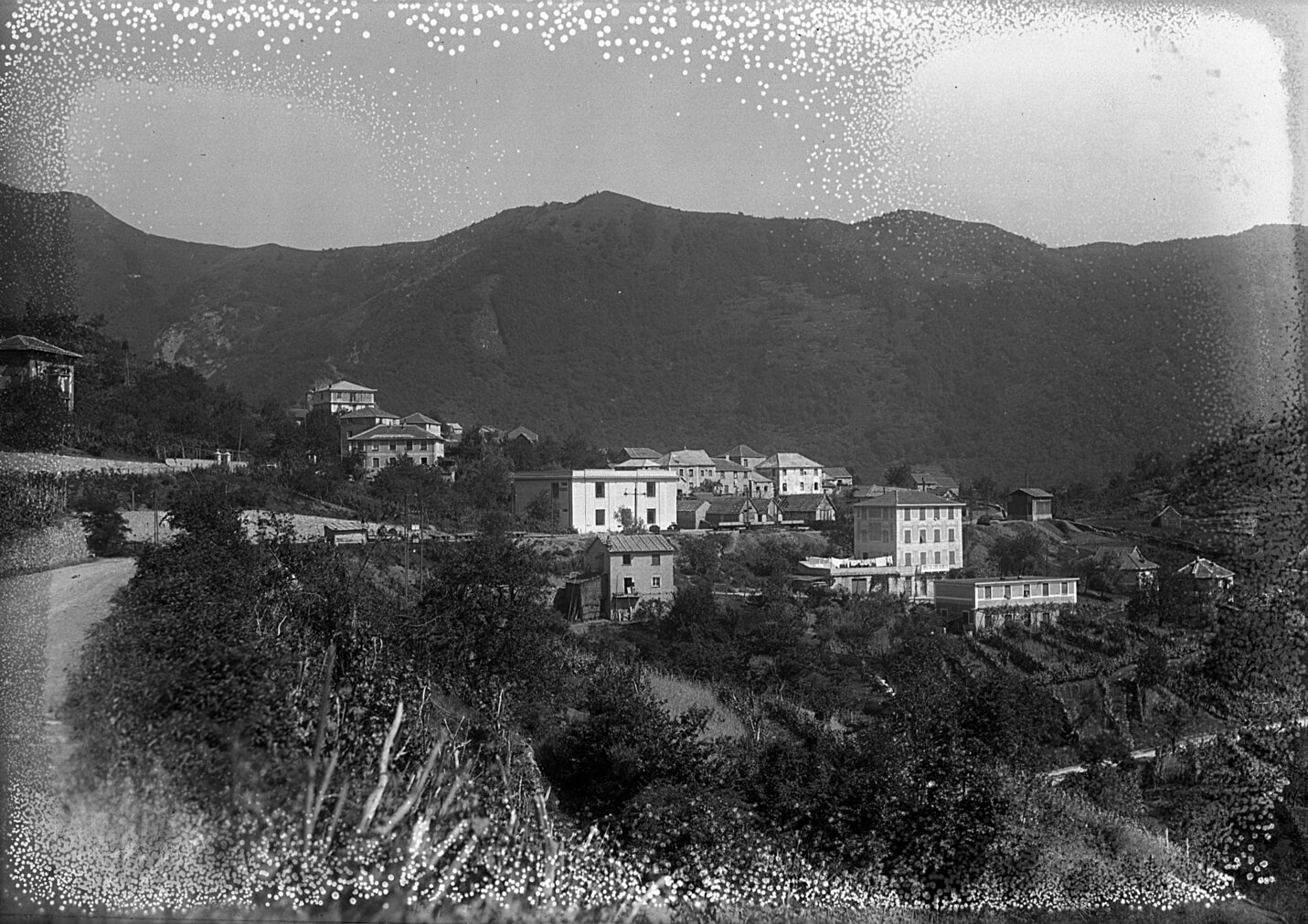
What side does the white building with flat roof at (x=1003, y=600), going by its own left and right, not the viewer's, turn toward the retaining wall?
right

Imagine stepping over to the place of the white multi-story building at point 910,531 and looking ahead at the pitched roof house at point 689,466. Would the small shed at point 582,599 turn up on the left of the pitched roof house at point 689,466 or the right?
left

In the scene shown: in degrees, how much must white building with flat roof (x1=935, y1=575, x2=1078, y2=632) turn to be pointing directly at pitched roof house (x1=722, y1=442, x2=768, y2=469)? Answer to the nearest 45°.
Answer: approximately 135° to its right

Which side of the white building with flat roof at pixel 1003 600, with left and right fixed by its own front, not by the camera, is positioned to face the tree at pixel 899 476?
back

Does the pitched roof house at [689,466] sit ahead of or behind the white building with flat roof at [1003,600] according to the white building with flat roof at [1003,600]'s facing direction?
behind

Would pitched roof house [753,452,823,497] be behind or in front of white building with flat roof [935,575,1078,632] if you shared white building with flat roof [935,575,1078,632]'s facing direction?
behind

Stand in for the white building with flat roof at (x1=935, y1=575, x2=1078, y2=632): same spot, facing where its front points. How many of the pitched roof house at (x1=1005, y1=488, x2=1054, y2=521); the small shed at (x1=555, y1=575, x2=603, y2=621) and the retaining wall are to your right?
2

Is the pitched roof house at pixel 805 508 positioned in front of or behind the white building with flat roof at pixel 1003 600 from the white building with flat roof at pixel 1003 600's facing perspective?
behind

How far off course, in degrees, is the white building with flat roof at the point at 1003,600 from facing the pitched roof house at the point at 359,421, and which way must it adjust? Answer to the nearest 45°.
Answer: approximately 135° to its right

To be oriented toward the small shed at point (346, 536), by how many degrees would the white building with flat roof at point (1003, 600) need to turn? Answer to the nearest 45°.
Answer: approximately 90° to its right

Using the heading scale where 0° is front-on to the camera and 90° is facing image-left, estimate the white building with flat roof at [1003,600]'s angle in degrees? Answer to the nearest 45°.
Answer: approximately 315°

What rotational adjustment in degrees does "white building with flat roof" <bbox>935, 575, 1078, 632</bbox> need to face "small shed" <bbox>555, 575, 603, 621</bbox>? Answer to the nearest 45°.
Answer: approximately 90° to its right
